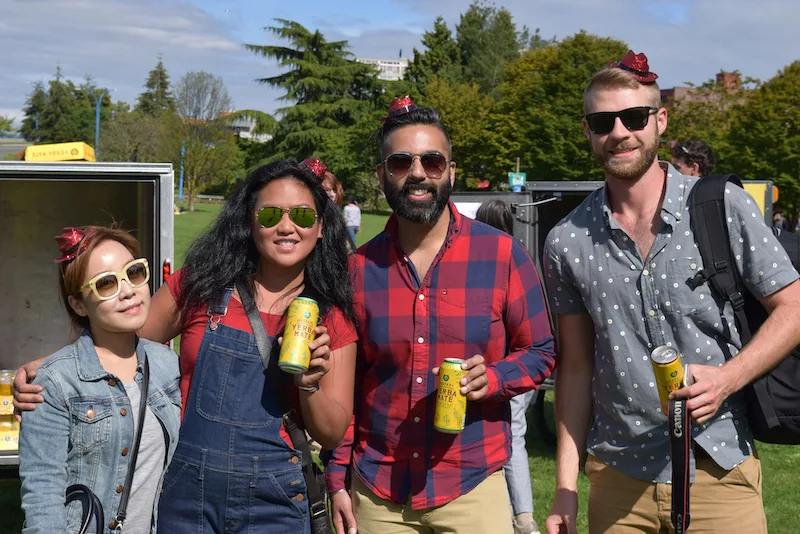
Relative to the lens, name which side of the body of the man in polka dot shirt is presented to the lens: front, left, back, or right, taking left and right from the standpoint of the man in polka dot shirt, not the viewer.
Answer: front

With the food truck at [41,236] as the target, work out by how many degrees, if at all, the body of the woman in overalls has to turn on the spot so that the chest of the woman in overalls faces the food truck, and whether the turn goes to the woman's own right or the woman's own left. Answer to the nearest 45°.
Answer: approximately 180°

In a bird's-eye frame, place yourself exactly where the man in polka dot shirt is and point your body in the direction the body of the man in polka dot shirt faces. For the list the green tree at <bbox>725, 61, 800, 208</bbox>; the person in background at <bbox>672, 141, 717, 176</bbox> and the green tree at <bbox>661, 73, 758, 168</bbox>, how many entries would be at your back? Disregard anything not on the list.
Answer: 3

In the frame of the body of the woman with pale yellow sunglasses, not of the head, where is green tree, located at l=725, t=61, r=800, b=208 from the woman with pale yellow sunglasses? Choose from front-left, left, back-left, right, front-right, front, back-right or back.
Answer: left

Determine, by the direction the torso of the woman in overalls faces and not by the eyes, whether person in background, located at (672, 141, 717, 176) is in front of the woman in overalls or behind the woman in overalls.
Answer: behind

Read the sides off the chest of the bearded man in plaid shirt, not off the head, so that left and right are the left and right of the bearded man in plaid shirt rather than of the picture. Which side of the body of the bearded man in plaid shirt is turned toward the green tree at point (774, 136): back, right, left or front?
back

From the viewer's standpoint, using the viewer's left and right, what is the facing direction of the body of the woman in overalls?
facing the viewer

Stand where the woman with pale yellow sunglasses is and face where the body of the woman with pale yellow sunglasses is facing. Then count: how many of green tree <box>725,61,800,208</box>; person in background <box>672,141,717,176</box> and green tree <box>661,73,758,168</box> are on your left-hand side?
3
